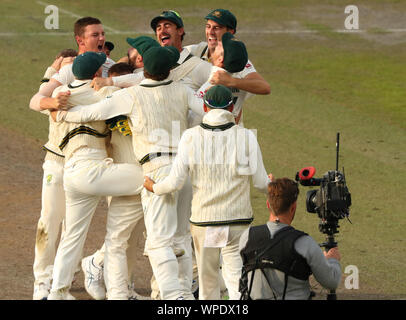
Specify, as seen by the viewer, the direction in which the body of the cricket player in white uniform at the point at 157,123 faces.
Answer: away from the camera

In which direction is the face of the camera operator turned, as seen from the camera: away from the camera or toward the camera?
away from the camera

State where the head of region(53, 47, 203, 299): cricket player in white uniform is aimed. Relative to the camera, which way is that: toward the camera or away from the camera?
away from the camera

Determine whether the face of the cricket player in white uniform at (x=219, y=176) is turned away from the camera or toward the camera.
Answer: away from the camera

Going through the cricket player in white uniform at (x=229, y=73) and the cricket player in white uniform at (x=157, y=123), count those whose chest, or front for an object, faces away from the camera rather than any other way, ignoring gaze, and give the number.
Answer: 1

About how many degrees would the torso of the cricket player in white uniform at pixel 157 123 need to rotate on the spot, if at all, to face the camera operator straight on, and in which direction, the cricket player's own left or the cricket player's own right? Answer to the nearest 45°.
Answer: approximately 135° to the cricket player's own right

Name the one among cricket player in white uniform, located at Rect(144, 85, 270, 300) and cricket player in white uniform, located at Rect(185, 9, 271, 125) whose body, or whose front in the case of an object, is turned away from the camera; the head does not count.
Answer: cricket player in white uniform, located at Rect(144, 85, 270, 300)

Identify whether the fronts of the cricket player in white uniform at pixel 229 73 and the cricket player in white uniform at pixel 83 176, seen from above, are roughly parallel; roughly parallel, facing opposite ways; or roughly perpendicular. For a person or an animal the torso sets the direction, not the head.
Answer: roughly parallel, facing opposite ways

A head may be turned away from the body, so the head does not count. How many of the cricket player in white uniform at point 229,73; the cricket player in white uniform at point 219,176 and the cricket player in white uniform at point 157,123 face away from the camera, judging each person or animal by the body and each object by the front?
2

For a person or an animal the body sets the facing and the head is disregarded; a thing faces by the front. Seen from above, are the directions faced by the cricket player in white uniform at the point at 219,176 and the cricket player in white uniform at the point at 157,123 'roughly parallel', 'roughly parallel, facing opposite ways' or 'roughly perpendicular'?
roughly parallel

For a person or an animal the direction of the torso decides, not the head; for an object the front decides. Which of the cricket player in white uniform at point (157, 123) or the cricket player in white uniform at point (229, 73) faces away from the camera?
the cricket player in white uniform at point (157, 123)

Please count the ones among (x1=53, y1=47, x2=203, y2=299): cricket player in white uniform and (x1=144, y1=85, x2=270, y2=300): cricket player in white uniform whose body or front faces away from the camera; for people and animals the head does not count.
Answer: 2

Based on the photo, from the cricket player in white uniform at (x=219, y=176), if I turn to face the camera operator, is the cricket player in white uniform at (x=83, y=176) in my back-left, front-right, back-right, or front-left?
back-right

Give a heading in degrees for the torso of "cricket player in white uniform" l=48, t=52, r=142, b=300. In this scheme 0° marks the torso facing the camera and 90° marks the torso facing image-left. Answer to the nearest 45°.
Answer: approximately 225°

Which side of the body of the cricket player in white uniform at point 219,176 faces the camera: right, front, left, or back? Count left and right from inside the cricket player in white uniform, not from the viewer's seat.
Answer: back

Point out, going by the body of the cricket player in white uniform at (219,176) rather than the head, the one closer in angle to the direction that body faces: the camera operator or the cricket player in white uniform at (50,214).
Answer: the cricket player in white uniform
